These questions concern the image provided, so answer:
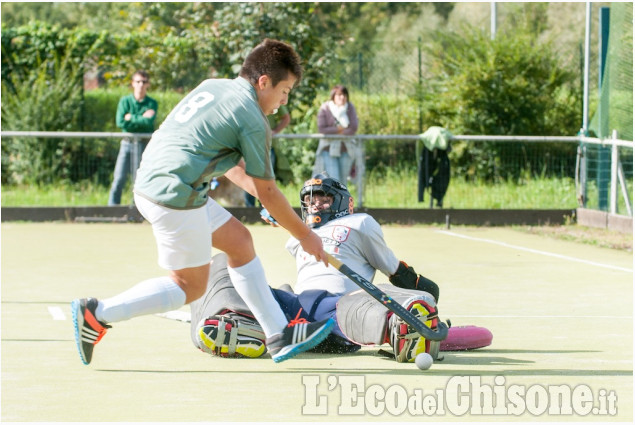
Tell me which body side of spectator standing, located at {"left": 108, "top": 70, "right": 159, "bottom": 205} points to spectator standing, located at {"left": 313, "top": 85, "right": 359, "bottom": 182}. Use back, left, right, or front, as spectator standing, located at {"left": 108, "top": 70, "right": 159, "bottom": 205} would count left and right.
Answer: left

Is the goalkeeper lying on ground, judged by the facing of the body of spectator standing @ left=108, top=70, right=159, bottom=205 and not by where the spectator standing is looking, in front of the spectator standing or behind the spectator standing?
in front

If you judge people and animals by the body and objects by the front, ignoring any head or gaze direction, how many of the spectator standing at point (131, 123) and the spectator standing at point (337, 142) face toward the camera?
2

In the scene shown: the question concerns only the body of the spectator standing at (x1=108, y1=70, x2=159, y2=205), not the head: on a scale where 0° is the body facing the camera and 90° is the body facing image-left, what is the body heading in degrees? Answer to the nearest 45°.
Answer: approximately 0°

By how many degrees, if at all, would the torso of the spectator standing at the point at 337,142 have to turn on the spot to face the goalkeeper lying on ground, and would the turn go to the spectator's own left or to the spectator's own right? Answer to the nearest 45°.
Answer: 0° — they already face them

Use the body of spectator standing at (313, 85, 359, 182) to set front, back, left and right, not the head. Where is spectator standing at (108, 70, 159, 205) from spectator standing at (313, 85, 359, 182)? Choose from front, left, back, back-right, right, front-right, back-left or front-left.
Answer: right

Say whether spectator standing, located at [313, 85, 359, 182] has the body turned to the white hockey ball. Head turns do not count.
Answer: yes

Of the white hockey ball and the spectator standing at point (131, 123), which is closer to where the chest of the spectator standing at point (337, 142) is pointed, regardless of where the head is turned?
the white hockey ball

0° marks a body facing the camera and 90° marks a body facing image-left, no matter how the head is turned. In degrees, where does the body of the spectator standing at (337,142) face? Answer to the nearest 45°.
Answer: approximately 0°
